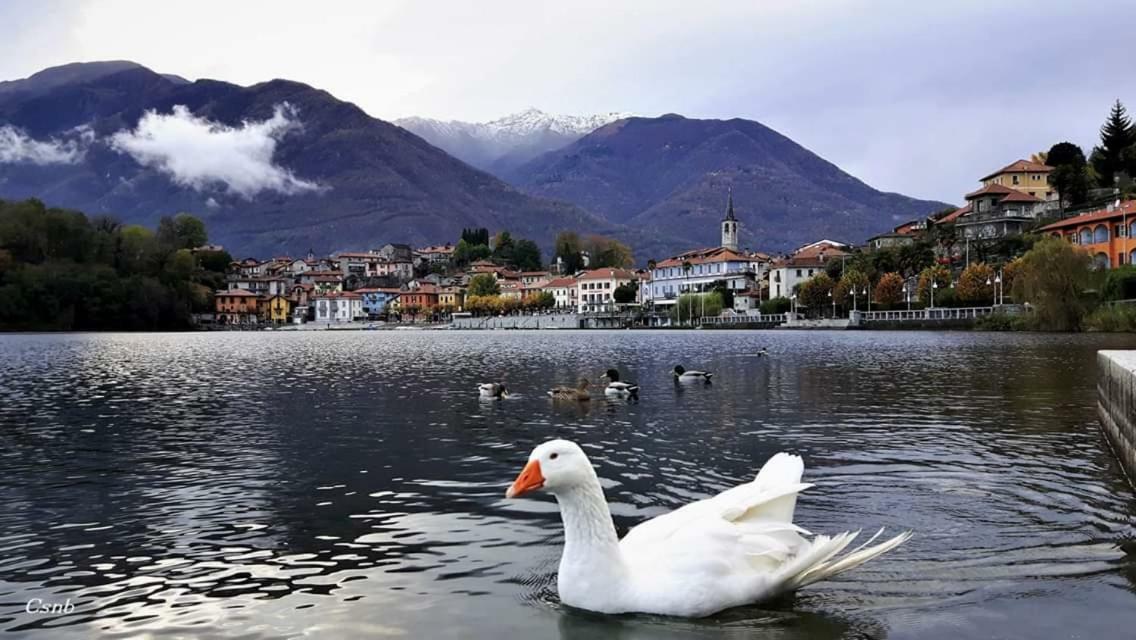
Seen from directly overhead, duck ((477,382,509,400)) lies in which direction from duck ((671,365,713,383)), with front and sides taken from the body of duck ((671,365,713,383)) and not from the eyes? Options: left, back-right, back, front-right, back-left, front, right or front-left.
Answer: front-left

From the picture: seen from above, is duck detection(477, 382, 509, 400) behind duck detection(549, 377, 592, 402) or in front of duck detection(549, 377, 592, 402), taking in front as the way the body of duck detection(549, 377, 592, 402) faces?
behind

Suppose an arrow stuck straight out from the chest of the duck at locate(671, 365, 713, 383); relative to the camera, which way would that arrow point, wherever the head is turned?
to the viewer's left

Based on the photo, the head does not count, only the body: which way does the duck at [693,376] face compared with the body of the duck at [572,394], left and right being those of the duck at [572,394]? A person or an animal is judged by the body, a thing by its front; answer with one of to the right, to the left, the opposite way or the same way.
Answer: the opposite way

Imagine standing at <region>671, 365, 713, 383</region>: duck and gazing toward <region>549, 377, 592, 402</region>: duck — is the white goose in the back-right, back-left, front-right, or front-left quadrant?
front-left

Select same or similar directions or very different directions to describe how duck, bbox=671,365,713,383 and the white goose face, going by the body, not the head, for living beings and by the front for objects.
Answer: same or similar directions

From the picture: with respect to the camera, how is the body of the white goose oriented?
to the viewer's left

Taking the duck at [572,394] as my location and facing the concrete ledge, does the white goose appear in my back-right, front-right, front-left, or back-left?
front-right

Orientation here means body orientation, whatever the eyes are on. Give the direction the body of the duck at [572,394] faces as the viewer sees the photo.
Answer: to the viewer's right

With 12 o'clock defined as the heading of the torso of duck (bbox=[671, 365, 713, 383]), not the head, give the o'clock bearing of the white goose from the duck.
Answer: The white goose is roughly at 9 o'clock from the duck.

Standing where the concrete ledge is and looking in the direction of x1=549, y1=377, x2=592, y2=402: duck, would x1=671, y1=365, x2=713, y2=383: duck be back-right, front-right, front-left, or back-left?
front-right

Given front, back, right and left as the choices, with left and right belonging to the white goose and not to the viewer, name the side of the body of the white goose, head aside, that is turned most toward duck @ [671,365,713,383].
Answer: right

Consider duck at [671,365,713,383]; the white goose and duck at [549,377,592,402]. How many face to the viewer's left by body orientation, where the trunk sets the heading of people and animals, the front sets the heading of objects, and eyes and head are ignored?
2

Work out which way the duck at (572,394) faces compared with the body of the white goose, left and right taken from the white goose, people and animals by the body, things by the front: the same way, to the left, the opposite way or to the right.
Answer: the opposite way
